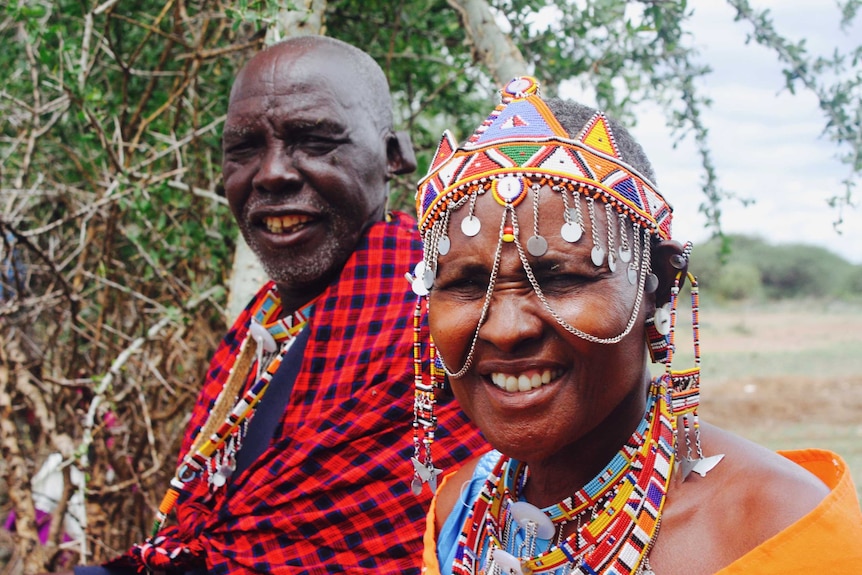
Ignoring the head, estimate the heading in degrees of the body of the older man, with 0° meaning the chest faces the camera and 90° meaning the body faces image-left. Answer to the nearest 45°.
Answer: approximately 45°

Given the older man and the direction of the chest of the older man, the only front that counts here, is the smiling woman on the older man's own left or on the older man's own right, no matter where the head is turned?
on the older man's own left
